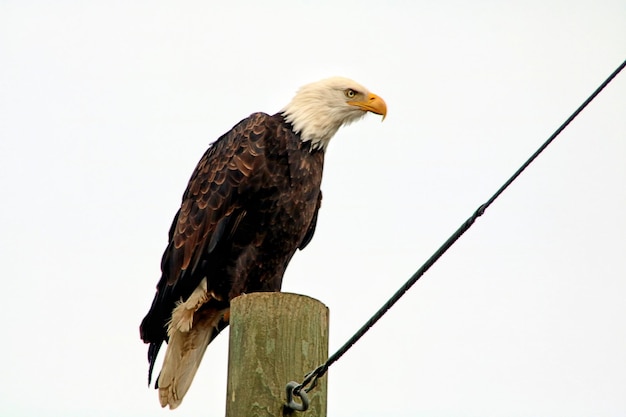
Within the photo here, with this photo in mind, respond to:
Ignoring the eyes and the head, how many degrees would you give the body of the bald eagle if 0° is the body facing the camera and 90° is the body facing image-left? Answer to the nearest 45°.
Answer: approximately 270°

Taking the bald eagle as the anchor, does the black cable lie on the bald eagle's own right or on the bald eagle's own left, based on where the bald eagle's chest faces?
on the bald eagle's own right
